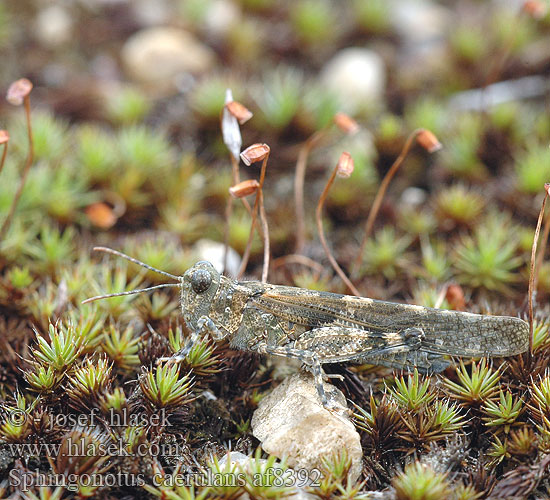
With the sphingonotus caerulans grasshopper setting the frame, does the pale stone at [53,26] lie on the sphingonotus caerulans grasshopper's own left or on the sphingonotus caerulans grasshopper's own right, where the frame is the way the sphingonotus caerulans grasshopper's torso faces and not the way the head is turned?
on the sphingonotus caerulans grasshopper's own right

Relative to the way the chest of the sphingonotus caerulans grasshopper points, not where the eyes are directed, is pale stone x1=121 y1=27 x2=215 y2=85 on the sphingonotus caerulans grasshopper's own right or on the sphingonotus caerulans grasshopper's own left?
on the sphingonotus caerulans grasshopper's own right

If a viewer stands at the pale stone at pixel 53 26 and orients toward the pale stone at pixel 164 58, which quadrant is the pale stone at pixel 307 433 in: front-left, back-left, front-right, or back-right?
front-right

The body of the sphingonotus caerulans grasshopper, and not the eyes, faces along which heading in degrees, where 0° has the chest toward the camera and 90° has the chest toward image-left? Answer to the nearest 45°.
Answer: approximately 90°

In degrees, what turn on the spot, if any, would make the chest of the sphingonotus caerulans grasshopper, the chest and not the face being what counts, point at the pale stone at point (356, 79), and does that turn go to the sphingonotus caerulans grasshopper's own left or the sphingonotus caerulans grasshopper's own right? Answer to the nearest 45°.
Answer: approximately 90° to the sphingonotus caerulans grasshopper's own right
